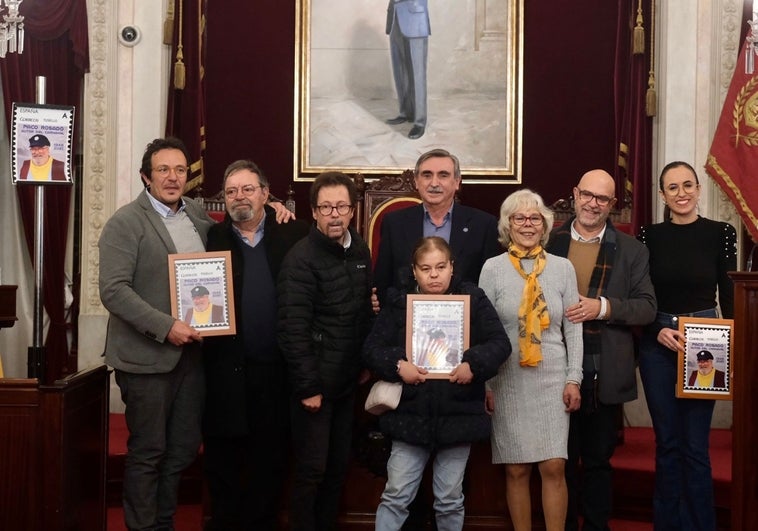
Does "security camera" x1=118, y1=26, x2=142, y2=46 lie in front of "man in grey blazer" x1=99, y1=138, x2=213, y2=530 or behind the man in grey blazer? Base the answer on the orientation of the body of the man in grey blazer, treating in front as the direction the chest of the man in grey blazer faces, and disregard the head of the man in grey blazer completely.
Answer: behind

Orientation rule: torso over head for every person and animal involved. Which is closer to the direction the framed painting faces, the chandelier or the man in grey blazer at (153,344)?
the man in grey blazer

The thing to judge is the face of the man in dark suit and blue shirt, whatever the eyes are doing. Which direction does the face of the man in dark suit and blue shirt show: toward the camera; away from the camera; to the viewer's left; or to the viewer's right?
toward the camera

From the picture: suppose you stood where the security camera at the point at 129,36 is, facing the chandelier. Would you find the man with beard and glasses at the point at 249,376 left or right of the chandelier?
left

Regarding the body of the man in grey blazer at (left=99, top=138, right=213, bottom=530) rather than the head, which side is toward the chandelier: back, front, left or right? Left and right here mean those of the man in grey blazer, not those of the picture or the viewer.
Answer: back

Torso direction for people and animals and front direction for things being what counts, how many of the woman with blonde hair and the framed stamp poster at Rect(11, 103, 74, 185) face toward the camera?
2

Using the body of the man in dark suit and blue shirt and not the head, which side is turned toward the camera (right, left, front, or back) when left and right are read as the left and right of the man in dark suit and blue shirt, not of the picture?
front

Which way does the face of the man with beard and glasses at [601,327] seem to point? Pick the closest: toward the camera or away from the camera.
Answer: toward the camera

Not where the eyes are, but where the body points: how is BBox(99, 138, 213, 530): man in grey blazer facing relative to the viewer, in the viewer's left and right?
facing the viewer and to the right of the viewer

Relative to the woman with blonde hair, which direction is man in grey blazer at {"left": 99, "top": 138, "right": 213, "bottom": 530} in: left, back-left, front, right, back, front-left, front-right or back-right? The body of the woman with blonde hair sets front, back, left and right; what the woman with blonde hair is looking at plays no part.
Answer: right

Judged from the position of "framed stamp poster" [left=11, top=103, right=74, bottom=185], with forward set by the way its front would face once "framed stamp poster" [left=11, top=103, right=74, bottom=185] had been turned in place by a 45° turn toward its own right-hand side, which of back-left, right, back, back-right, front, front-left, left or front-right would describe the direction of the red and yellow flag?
back-left

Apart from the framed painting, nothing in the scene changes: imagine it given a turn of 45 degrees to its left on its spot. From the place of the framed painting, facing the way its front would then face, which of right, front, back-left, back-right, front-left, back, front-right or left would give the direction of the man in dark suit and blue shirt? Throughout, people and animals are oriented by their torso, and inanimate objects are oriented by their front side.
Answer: front-right

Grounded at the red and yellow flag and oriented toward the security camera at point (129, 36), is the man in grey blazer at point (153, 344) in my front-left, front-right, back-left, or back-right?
front-left

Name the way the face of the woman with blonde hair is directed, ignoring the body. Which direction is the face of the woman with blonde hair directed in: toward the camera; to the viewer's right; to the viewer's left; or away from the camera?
toward the camera

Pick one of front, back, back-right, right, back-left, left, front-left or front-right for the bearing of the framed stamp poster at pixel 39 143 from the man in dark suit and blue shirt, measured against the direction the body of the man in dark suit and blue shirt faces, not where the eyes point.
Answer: right

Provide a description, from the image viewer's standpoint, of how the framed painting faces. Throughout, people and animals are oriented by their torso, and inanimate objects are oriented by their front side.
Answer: facing the viewer
